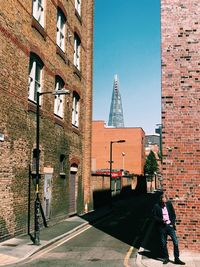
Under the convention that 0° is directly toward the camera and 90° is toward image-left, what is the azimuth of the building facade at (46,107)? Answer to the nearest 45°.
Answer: approximately 315°

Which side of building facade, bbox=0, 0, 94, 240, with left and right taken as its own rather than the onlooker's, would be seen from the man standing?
front
